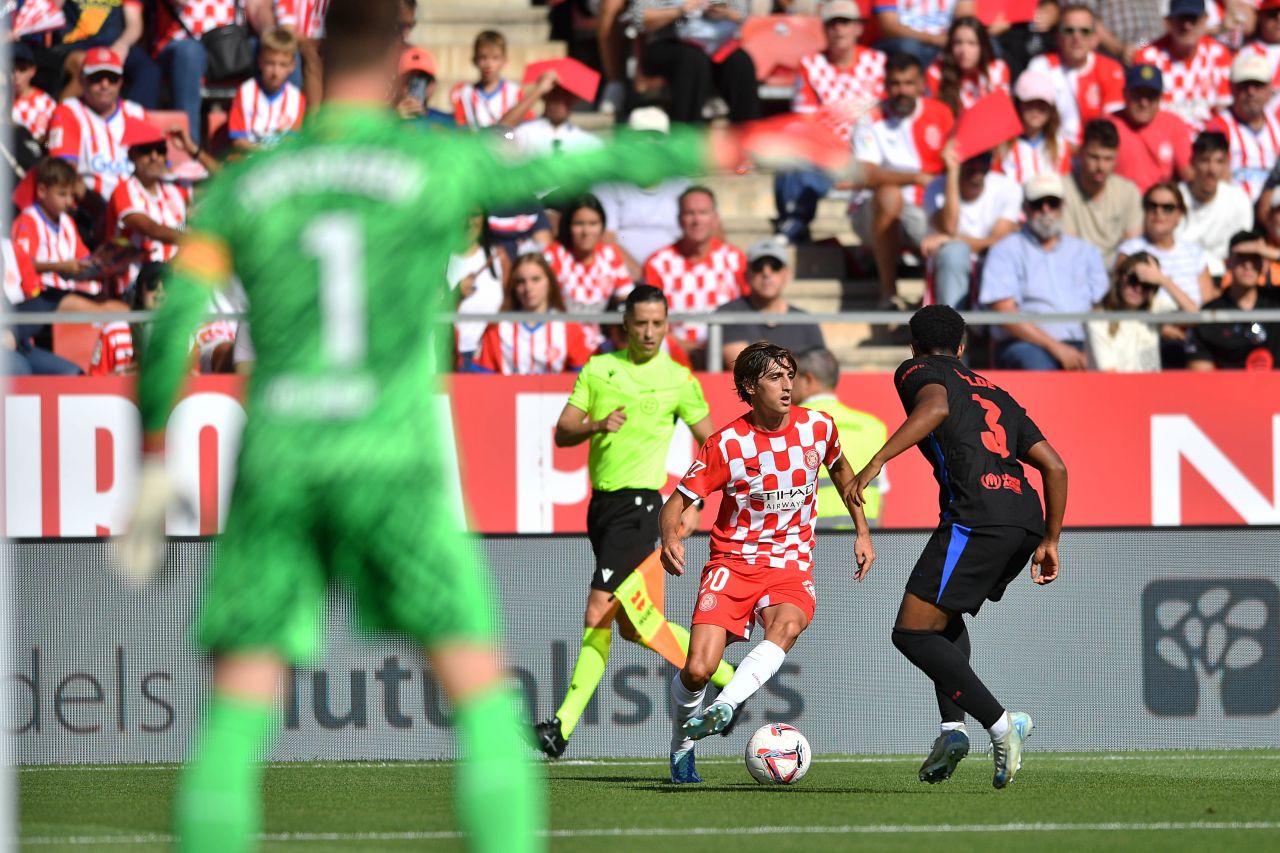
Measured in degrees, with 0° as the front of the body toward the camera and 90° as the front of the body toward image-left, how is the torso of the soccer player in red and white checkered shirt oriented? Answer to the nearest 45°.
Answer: approximately 315°

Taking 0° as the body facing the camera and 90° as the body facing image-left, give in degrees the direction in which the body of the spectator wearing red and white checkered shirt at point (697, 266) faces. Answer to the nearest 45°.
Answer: approximately 0°

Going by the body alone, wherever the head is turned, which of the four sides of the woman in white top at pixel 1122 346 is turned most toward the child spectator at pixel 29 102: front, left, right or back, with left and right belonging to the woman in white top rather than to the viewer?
right

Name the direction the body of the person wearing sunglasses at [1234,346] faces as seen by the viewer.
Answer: toward the camera

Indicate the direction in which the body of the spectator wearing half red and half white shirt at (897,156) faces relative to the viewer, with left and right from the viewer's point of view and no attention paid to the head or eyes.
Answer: facing the viewer

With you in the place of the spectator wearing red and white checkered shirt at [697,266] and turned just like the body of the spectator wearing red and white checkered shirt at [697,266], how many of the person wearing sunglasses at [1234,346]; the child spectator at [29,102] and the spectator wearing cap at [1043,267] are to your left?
2

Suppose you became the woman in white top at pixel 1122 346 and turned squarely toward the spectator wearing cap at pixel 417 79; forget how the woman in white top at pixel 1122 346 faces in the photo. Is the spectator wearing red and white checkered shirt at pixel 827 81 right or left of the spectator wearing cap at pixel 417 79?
right

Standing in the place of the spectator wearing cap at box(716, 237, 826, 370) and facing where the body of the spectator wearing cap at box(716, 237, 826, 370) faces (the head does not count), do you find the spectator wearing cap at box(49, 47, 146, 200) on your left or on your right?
on your right

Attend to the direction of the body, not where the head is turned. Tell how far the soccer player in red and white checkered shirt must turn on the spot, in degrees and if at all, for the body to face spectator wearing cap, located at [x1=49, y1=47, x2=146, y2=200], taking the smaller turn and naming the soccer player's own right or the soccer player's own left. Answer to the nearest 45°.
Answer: approximately 180°

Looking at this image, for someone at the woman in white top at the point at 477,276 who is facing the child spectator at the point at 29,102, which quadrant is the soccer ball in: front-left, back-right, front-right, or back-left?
back-left

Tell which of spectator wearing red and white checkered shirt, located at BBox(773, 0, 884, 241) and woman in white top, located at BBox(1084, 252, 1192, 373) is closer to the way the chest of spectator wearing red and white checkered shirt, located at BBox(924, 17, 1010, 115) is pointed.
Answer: the woman in white top

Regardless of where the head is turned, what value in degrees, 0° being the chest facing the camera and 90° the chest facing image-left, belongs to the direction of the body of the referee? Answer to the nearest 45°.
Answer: approximately 0°

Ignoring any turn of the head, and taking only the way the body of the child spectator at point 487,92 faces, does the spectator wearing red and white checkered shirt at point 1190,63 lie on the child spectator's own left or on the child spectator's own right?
on the child spectator's own left
